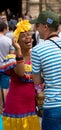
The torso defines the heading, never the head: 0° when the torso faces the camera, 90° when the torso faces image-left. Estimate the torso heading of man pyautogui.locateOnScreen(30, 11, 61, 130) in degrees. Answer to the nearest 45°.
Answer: approximately 135°

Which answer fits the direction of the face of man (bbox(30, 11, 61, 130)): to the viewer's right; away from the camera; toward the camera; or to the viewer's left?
to the viewer's left

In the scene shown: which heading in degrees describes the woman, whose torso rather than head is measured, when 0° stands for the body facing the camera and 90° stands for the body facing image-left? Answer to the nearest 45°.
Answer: approximately 315°
